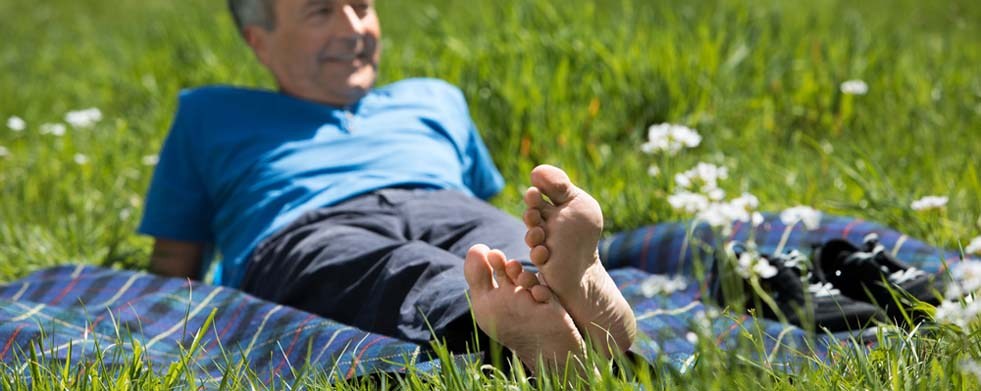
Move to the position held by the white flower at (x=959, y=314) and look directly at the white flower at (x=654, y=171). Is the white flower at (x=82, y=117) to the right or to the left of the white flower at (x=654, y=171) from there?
left

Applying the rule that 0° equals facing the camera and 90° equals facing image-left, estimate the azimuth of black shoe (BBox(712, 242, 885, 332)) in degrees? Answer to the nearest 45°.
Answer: approximately 270°

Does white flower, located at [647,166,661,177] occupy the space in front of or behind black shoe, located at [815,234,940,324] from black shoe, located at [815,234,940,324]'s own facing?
behind

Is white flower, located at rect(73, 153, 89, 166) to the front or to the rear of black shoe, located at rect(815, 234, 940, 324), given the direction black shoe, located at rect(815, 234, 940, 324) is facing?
to the rear

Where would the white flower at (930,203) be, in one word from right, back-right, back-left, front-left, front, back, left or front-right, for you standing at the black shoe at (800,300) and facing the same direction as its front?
front-left

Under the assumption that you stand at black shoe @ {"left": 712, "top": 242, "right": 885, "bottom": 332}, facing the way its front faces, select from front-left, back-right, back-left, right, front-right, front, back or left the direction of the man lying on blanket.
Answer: back

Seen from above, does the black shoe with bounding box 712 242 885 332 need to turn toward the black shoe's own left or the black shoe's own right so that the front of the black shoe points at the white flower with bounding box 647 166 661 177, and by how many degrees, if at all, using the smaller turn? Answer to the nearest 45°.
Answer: approximately 135° to the black shoe's own left
